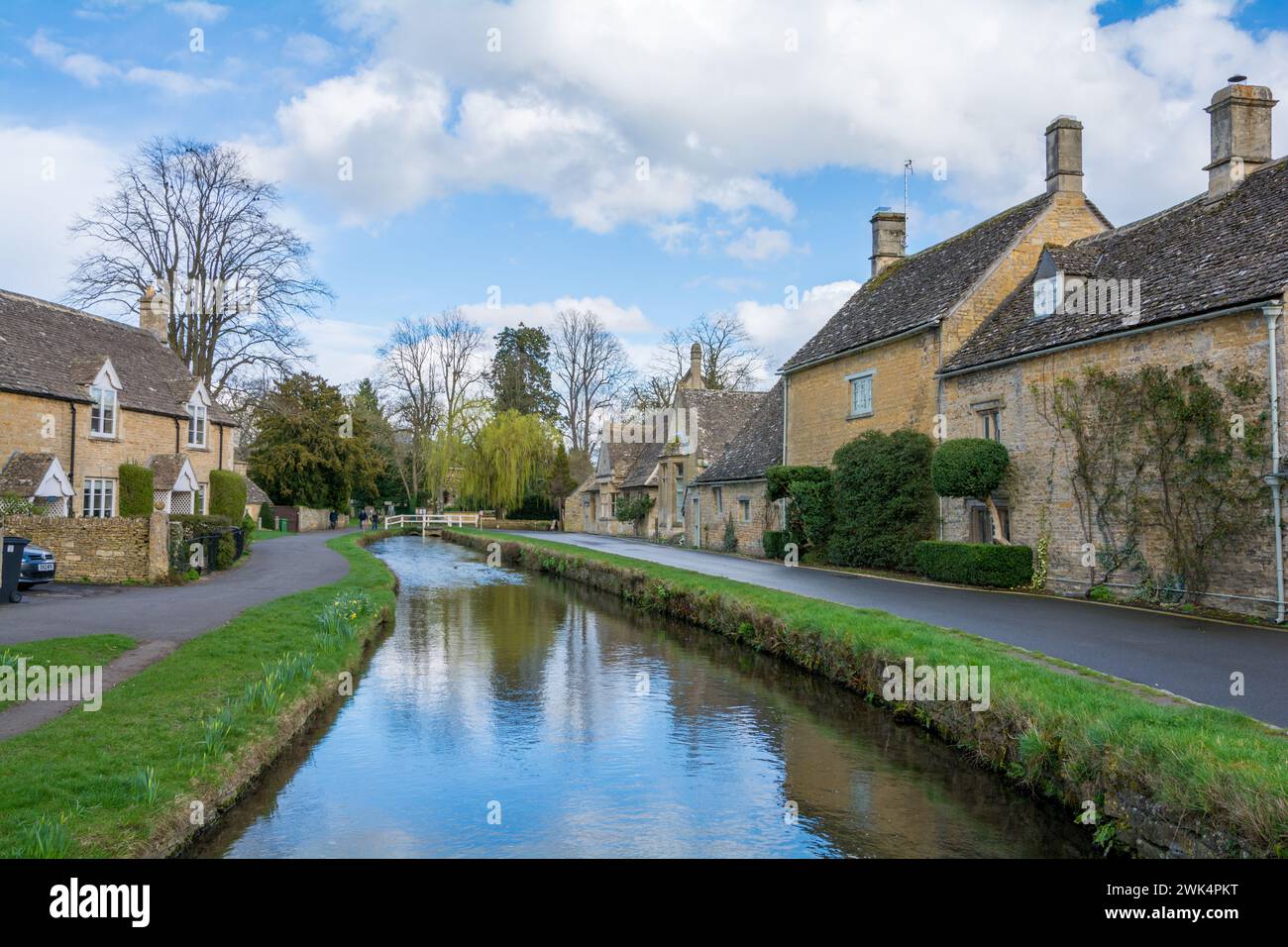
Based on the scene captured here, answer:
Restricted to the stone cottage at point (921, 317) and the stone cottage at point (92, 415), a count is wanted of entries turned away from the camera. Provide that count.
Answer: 0

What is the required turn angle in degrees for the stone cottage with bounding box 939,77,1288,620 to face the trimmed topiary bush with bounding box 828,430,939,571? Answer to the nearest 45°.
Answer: approximately 90° to its right

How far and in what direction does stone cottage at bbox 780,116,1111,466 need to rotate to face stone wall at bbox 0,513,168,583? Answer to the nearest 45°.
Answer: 0° — it already faces it

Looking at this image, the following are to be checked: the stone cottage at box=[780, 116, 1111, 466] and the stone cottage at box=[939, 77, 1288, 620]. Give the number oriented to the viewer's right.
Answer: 0

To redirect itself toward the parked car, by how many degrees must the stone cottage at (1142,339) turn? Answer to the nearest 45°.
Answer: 0° — it already faces it

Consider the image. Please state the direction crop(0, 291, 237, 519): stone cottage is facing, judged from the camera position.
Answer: facing the viewer and to the right of the viewer

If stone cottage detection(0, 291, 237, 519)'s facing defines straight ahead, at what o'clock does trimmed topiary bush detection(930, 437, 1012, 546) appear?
The trimmed topiary bush is roughly at 12 o'clock from the stone cottage.

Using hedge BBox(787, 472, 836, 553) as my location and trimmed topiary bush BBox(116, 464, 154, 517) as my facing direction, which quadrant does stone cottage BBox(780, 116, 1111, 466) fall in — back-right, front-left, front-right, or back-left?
back-left

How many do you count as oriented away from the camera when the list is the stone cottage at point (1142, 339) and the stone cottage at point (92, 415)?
0

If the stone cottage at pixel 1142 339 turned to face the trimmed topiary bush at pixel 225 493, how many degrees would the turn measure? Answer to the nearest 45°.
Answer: approximately 45° to its right

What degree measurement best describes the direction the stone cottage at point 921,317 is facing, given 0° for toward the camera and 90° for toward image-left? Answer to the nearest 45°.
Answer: approximately 45°

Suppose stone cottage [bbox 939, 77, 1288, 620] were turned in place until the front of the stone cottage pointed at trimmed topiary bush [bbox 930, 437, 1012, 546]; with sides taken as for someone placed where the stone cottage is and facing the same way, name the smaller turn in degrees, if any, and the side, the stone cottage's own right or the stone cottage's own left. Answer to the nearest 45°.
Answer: approximately 45° to the stone cottage's own right

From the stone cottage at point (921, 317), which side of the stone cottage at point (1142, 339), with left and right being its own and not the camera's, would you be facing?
right

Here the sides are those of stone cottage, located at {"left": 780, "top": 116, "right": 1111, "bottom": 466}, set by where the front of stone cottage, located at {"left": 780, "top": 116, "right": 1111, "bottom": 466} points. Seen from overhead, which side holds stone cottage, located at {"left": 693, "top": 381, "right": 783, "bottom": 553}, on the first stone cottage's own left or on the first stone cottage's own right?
on the first stone cottage's own right
